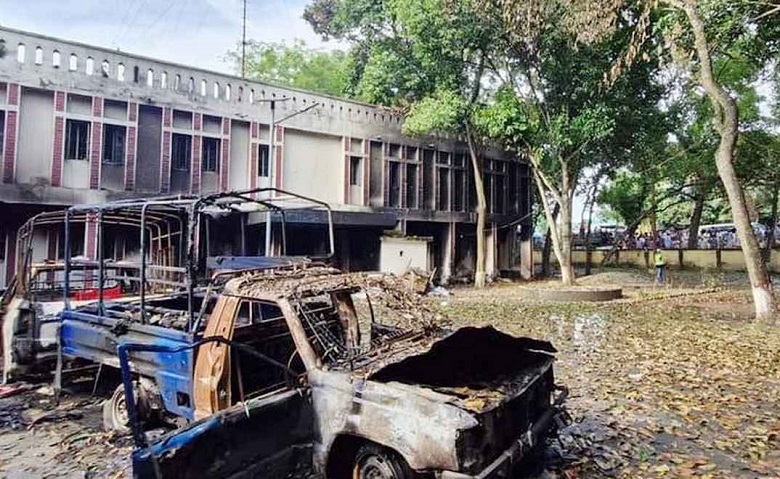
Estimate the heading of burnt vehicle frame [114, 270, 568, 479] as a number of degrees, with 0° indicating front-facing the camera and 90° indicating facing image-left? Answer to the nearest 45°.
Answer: approximately 315°

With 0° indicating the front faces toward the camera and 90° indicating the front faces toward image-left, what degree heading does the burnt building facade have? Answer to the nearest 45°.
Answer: approximately 315°

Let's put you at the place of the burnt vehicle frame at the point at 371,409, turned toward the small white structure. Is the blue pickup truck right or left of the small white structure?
left

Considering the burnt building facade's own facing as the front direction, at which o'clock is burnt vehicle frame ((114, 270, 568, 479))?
The burnt vehicle frame is roughly at 1 o'clock from the burnt building facade.

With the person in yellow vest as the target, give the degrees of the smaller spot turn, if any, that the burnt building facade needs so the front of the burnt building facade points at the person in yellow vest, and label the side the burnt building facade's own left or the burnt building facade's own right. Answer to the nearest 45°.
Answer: approximately 45° to the burnt building facade's own left

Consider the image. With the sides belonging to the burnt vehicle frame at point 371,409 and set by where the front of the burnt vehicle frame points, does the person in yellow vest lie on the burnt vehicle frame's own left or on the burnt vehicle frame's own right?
on the burnt vehicle frame's own left
